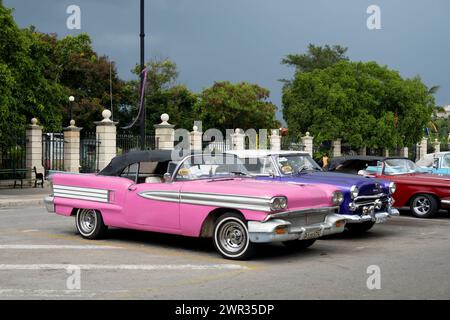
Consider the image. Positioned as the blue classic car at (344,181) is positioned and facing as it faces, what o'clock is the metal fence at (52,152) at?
The metal fence is roughly at 6 o'clock from the blue classic car.

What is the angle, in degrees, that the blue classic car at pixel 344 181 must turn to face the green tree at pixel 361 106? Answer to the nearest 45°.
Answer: approximately 135° to its left

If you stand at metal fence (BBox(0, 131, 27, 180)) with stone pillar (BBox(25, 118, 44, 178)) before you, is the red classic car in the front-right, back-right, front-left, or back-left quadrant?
front-right

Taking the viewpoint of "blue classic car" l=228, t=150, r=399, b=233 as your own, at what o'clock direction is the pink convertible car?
The pink convertible car is roughly at 3 o'clock from the blue classic car.

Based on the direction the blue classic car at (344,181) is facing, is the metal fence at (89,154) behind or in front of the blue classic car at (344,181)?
behind

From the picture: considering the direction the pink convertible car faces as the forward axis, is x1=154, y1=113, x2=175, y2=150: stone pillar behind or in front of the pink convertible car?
behind

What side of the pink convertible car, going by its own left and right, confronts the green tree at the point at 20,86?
back

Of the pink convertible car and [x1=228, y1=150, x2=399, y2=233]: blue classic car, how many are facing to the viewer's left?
0

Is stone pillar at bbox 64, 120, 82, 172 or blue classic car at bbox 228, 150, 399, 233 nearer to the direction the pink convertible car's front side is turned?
the blue classic car

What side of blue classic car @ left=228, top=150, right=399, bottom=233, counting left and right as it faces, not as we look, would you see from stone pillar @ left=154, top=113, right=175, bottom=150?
back

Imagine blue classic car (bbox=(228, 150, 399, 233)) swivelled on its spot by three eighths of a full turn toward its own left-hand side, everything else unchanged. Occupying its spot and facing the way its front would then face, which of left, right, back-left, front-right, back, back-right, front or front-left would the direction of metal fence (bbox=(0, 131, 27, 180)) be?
front-left

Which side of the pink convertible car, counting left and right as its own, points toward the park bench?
back

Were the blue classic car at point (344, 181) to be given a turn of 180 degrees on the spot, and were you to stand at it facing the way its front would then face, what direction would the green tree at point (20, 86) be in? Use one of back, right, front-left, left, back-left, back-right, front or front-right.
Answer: front

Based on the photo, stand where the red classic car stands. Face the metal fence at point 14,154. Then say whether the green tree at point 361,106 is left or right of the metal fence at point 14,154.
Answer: right

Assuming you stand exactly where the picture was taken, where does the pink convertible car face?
facing the viewer and to the right of the viewer

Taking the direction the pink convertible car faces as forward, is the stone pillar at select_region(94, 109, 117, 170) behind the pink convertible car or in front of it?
behind
